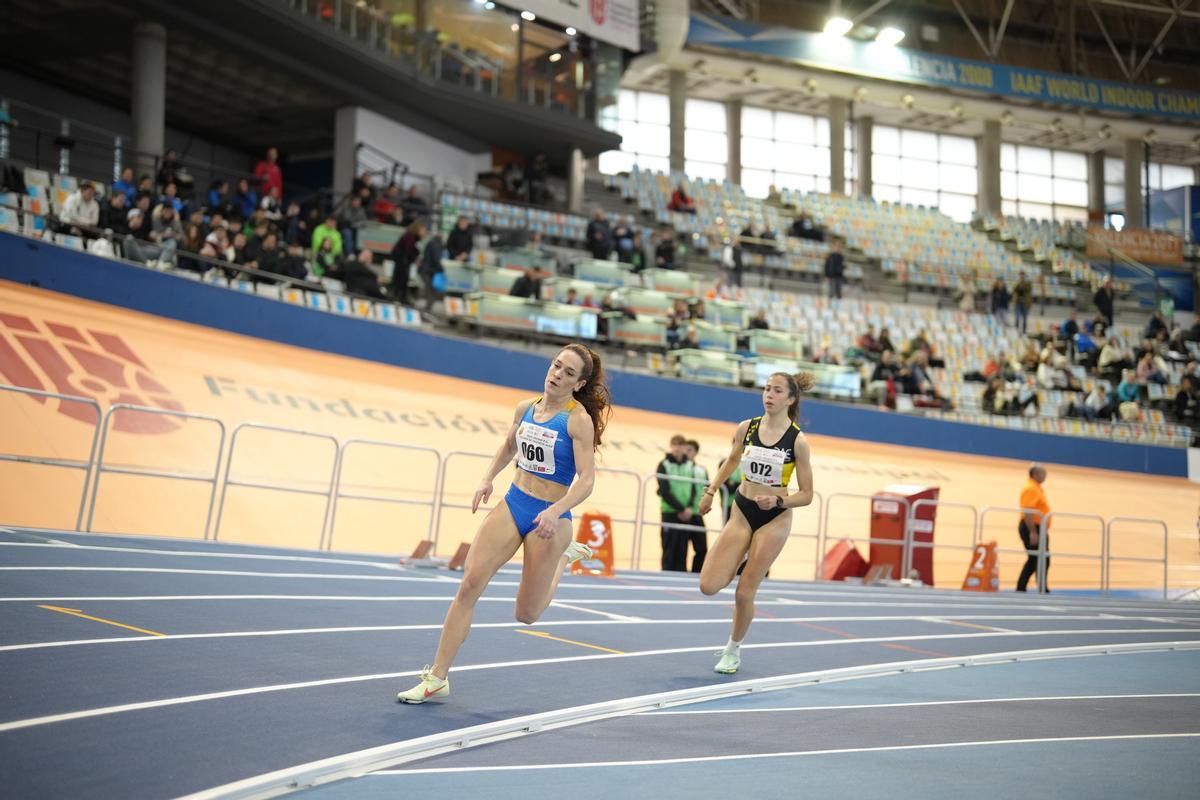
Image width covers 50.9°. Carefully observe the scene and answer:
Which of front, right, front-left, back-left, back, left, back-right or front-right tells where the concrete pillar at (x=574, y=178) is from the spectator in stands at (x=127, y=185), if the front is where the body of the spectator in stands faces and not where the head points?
left

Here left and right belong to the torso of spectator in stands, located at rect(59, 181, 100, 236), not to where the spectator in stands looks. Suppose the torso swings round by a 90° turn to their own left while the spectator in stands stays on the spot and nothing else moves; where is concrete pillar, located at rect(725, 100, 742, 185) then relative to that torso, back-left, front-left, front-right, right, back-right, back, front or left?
front

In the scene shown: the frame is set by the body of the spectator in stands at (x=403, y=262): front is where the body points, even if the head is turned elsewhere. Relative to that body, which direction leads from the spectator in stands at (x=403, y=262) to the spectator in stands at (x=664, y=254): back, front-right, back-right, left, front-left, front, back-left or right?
front-left

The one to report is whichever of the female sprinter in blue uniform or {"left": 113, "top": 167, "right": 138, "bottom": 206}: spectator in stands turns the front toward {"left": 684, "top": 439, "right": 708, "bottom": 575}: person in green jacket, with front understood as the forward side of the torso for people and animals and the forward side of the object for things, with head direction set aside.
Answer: the spectator in stands

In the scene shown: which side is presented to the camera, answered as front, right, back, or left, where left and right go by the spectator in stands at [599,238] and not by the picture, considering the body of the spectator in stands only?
front

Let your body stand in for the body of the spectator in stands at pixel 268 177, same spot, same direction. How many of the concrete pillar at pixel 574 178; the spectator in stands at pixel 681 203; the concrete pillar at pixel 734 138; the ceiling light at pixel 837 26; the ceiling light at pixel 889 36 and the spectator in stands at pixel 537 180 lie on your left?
6

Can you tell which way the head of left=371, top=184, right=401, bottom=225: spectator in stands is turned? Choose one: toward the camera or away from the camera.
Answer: toward the camera

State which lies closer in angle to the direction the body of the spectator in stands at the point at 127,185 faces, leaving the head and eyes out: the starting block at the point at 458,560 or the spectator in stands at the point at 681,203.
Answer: the starting block

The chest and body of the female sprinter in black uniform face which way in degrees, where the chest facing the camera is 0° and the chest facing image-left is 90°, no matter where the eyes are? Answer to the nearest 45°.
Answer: approximately 45°

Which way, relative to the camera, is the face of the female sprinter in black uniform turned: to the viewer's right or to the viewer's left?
to the viewer's left

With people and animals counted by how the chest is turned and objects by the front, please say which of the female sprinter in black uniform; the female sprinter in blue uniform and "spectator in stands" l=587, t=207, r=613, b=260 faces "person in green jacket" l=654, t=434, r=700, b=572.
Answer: the spectator in stands

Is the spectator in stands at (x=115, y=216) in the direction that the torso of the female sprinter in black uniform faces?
no

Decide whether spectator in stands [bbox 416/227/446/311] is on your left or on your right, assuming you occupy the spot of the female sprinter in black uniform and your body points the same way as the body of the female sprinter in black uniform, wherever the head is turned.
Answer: on your right

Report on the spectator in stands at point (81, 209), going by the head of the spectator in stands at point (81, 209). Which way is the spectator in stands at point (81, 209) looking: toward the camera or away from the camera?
toward the camera

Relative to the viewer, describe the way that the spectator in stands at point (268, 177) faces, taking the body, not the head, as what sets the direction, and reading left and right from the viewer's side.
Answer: facing the viewer and to the right of the viewer

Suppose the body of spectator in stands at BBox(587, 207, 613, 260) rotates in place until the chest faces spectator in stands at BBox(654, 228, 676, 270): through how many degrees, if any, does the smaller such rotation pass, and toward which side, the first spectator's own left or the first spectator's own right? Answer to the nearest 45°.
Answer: approximately 135° to the first spectator's own left

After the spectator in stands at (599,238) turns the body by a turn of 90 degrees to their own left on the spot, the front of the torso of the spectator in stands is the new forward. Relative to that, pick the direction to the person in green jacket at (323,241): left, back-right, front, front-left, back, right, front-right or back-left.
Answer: back-right

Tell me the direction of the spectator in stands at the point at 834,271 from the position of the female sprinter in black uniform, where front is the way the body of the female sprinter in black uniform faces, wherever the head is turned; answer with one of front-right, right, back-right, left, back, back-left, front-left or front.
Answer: back-right
